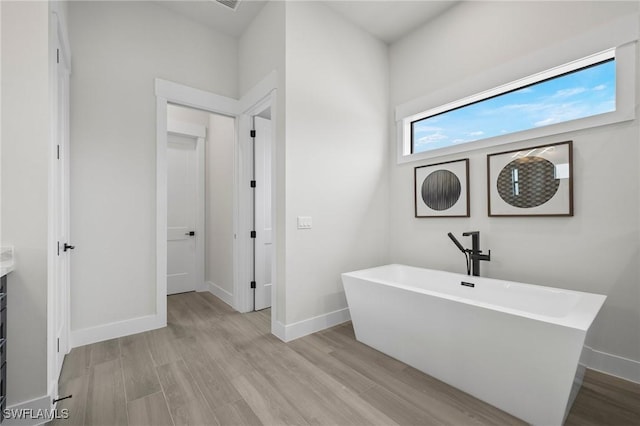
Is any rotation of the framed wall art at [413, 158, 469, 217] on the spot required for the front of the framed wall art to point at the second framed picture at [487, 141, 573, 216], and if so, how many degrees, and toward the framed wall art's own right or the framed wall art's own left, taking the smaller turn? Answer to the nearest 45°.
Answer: approximately 90° to the framed wall art's own left

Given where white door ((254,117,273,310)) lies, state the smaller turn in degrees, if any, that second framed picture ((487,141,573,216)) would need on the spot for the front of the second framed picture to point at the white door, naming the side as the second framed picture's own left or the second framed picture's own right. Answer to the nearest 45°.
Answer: approximately 45° to the second framed picture's own right

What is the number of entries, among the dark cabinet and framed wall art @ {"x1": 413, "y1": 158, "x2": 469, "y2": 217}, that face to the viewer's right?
1

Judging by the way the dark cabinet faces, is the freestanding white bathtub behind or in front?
in front

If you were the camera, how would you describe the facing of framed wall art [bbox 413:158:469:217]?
facing the viewer and to the left of the viewer

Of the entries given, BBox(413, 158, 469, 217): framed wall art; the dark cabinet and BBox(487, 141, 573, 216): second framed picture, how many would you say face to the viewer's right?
1

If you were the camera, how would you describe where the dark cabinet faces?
facing to the right of the viewer

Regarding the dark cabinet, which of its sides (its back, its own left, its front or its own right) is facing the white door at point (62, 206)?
left

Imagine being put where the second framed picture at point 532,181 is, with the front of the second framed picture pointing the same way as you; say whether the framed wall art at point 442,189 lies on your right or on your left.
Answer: on your right

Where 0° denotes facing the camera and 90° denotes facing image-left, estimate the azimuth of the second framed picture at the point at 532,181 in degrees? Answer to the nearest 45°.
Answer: approximately 45°

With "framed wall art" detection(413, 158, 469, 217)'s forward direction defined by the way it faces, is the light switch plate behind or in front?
in front

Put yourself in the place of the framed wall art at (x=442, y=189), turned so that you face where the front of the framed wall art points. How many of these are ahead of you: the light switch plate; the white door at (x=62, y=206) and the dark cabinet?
3
